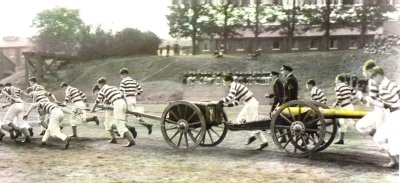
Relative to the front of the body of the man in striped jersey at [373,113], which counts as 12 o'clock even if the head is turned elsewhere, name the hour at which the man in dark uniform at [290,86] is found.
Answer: The man in dark uniform is roughly at 1 o'clock from the man in striped jersey.

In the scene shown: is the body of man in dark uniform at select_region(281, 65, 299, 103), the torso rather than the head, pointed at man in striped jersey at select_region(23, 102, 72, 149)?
yes

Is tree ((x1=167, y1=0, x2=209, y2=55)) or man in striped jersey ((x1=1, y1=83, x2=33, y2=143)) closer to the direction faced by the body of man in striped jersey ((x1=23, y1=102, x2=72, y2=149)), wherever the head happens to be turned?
the man in striped jersey

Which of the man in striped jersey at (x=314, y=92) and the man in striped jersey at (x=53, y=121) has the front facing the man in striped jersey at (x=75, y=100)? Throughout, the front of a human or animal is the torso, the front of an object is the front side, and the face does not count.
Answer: the man in striped jersey at (x=314, y=92)

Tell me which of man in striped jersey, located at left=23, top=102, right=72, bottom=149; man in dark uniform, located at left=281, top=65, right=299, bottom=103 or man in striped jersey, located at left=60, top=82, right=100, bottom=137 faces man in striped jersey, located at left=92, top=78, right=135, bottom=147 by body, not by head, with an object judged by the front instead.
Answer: the man in dark uniform

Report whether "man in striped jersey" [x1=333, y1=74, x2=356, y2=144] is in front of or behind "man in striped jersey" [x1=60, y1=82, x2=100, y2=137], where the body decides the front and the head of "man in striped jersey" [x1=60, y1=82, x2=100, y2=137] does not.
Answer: behind

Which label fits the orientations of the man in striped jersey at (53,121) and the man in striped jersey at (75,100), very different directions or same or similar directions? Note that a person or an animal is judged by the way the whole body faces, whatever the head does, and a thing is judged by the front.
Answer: same or similar directions

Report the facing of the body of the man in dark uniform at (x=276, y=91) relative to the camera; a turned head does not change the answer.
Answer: to the viewer's left

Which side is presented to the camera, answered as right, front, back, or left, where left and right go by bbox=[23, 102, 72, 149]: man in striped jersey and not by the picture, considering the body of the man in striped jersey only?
left

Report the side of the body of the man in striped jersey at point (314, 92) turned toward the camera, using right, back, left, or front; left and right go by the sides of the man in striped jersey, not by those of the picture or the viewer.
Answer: left

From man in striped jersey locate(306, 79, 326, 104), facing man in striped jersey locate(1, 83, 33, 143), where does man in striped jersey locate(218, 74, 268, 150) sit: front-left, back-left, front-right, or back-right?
front-left

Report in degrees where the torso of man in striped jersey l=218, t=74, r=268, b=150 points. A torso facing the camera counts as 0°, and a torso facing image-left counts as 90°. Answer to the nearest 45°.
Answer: approximately 90°

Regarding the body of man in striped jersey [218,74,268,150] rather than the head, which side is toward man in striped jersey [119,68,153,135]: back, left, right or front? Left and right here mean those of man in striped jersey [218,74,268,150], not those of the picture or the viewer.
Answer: front

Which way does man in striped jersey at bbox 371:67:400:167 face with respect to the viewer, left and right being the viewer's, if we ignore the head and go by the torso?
facing to the left of the viewer

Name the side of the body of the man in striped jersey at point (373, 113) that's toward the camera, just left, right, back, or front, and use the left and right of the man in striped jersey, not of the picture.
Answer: left

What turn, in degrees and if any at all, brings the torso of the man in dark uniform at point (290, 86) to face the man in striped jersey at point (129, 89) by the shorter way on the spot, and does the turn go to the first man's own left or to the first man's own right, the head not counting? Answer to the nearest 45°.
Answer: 0° — they already face them

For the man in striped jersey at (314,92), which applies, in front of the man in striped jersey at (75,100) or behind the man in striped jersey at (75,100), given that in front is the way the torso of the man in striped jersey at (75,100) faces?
behind

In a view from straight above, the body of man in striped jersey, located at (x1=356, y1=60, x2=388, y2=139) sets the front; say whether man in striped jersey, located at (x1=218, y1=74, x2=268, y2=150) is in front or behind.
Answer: in front

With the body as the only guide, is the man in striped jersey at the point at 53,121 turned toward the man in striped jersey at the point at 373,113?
no

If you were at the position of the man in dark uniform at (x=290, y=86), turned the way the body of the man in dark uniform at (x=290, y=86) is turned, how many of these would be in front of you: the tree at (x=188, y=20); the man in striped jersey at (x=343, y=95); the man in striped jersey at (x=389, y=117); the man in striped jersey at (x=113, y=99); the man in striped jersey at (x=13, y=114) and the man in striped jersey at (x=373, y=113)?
3
